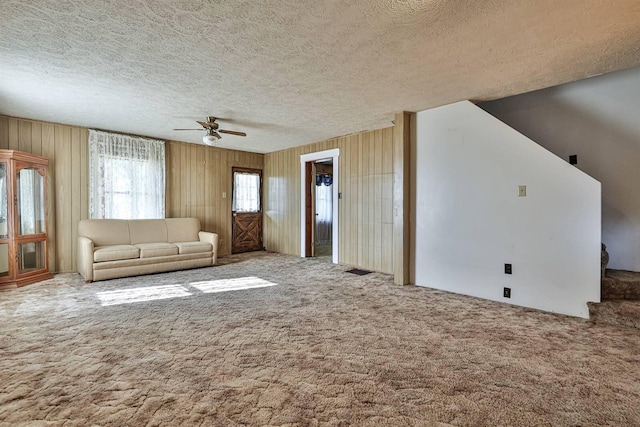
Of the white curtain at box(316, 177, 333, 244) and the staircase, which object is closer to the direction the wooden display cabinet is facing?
the staircase

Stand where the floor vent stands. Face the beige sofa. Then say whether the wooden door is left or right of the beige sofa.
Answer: right

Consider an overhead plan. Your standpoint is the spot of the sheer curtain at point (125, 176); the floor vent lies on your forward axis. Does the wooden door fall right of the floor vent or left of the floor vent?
left

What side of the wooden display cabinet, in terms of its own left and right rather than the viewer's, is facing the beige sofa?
left

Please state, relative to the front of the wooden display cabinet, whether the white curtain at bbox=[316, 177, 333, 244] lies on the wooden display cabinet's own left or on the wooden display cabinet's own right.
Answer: on the wooden display cabinet's own left

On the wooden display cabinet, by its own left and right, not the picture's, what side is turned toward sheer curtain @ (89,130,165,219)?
left

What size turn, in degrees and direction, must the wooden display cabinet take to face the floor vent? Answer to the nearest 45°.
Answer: approximately 45° to its left

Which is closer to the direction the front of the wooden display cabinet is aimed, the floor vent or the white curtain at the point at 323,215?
the floor vent

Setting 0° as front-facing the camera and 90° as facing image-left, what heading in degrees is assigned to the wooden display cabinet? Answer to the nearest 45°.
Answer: approximately 0°

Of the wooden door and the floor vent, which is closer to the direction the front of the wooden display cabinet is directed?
the floor vent
